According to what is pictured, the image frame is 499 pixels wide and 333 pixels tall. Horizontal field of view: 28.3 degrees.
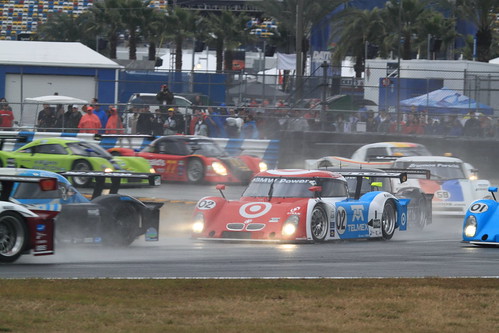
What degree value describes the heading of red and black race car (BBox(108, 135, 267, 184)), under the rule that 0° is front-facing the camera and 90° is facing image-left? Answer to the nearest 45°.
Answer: approximately 315°

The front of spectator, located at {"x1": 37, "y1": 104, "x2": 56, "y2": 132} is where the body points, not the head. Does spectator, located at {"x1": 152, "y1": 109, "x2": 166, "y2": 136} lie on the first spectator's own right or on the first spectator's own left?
on the first spectator's own left

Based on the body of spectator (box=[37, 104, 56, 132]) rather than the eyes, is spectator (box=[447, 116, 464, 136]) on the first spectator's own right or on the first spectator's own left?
on the first spectator's own left

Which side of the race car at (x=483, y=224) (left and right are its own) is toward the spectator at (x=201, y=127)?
right

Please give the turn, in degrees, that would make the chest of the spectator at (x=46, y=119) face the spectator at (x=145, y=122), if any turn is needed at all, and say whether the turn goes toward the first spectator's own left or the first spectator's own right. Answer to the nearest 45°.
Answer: approximately 90° to the first spectator's own left

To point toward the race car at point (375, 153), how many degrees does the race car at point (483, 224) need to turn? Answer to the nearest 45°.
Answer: approximately 135° to its right

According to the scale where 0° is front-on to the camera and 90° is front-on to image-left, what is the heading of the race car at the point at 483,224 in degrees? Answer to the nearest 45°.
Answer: approximately 45°

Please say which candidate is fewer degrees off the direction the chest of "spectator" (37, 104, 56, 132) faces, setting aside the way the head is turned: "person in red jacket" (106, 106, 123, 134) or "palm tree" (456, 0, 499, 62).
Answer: the person in red jacket

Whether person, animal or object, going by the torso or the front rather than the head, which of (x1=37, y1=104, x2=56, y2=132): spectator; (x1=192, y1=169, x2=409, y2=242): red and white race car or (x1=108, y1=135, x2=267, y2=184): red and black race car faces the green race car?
the spectator

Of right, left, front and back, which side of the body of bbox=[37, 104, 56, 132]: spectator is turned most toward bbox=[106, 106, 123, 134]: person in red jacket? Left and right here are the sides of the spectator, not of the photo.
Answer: left

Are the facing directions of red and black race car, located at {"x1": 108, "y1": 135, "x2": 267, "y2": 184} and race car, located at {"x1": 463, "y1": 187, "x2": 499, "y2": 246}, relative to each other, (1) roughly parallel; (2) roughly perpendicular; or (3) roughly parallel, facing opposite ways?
roughly perpendicular

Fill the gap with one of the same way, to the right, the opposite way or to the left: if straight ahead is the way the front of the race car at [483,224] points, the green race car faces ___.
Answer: to the left
